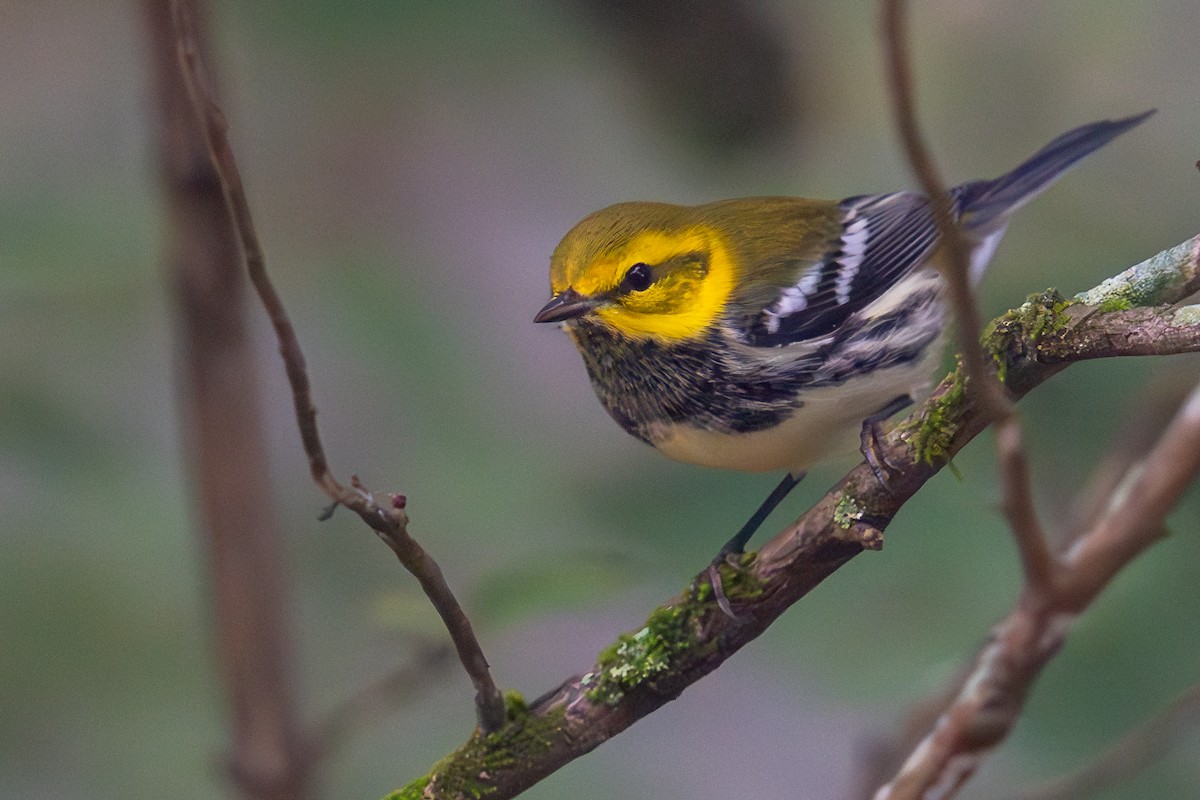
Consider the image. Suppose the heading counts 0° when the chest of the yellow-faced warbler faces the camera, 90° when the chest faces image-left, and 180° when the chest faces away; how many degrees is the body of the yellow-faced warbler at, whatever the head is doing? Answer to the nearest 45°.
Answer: approximately 90°

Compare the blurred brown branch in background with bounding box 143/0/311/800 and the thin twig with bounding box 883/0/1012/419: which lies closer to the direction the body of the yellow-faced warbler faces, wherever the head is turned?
the blurred brown branch in background

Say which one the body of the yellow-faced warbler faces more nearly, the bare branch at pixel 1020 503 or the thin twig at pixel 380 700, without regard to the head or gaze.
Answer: the thin twig

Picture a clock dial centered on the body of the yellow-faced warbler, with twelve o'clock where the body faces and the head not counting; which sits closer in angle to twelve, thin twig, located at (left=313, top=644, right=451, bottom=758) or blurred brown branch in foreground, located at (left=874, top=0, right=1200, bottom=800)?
the thin twig
